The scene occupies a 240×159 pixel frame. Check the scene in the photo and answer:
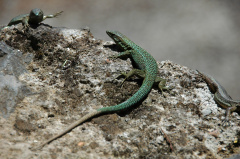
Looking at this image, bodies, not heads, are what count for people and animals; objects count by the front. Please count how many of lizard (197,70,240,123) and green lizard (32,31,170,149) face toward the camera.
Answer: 0

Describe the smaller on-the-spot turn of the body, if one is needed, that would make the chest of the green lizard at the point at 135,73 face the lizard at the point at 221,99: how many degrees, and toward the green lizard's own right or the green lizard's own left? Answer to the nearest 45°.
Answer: approximately 135° to the green lizard's own right

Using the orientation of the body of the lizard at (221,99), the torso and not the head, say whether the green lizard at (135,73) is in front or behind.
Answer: in front

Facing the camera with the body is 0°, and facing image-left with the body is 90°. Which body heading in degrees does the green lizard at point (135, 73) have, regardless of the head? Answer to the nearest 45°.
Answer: approximately 135°

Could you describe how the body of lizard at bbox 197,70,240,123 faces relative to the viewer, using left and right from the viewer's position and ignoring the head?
facing to the left of the viewer
